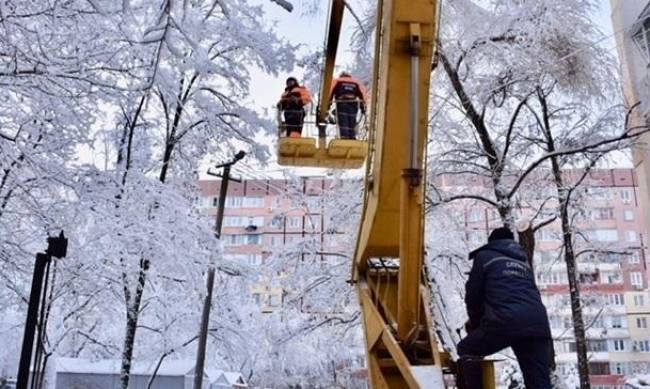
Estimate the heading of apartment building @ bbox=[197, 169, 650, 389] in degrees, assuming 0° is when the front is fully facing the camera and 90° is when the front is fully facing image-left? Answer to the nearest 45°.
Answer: approximately 0°

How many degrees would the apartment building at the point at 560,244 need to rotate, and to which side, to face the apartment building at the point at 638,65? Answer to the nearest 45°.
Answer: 0° — it already faces it
